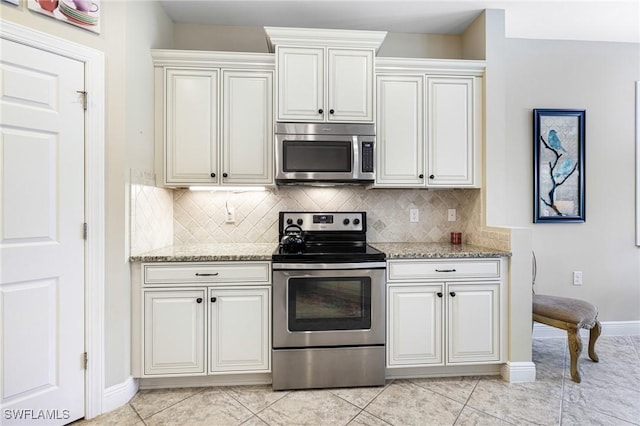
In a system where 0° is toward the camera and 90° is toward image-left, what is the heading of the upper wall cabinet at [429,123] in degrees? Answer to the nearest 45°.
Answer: approximately 0°
